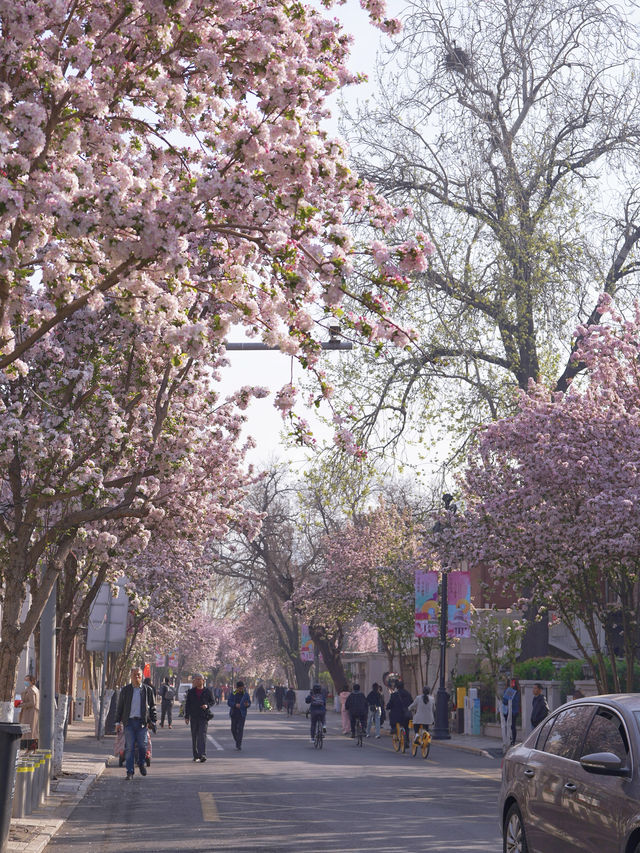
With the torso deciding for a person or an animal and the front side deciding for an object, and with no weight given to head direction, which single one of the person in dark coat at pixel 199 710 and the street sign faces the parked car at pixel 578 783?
the person in dark coat

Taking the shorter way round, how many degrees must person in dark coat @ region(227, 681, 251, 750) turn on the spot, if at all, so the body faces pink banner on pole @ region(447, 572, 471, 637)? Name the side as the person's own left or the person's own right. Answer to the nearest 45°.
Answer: approximately 135° to the person's own left

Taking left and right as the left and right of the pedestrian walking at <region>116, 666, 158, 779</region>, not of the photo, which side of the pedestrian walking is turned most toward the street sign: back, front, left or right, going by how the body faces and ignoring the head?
back

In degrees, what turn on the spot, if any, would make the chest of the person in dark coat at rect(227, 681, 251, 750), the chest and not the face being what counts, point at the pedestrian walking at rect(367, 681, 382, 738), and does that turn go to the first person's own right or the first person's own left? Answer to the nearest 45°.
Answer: approximately 135° to the first person's own left

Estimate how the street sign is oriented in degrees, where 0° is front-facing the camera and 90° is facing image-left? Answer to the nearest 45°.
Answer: approximately 180°

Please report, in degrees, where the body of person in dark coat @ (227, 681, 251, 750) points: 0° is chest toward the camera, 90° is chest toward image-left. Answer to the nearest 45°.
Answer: approximately 0°

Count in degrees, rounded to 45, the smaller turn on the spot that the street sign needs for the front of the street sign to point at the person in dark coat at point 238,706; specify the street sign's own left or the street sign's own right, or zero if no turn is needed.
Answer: approximately 90° to the street sign's own right

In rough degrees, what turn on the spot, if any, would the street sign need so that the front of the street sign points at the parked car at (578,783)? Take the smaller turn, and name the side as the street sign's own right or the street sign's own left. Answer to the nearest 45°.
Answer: approximately 180°

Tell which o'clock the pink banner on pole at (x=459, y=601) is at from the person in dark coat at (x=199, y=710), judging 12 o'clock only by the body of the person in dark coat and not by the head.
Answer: The pink banner on pole is roughly at 7 o'clock from the person in dark coat.

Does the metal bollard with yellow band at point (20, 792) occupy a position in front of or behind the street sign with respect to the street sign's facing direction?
behind

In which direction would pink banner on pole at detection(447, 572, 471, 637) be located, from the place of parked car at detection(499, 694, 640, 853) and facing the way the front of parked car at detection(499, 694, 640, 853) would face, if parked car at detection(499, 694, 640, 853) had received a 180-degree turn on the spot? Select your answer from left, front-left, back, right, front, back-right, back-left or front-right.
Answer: front-right

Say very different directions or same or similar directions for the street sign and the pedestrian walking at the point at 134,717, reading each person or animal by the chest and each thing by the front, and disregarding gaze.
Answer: very different directions

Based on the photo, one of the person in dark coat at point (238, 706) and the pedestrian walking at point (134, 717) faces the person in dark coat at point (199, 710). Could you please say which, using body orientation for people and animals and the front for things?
the person in dark coat at point (238, 706)

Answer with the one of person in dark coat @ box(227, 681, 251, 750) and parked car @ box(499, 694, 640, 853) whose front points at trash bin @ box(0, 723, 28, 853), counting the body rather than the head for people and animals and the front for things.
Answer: the person in dark coat
